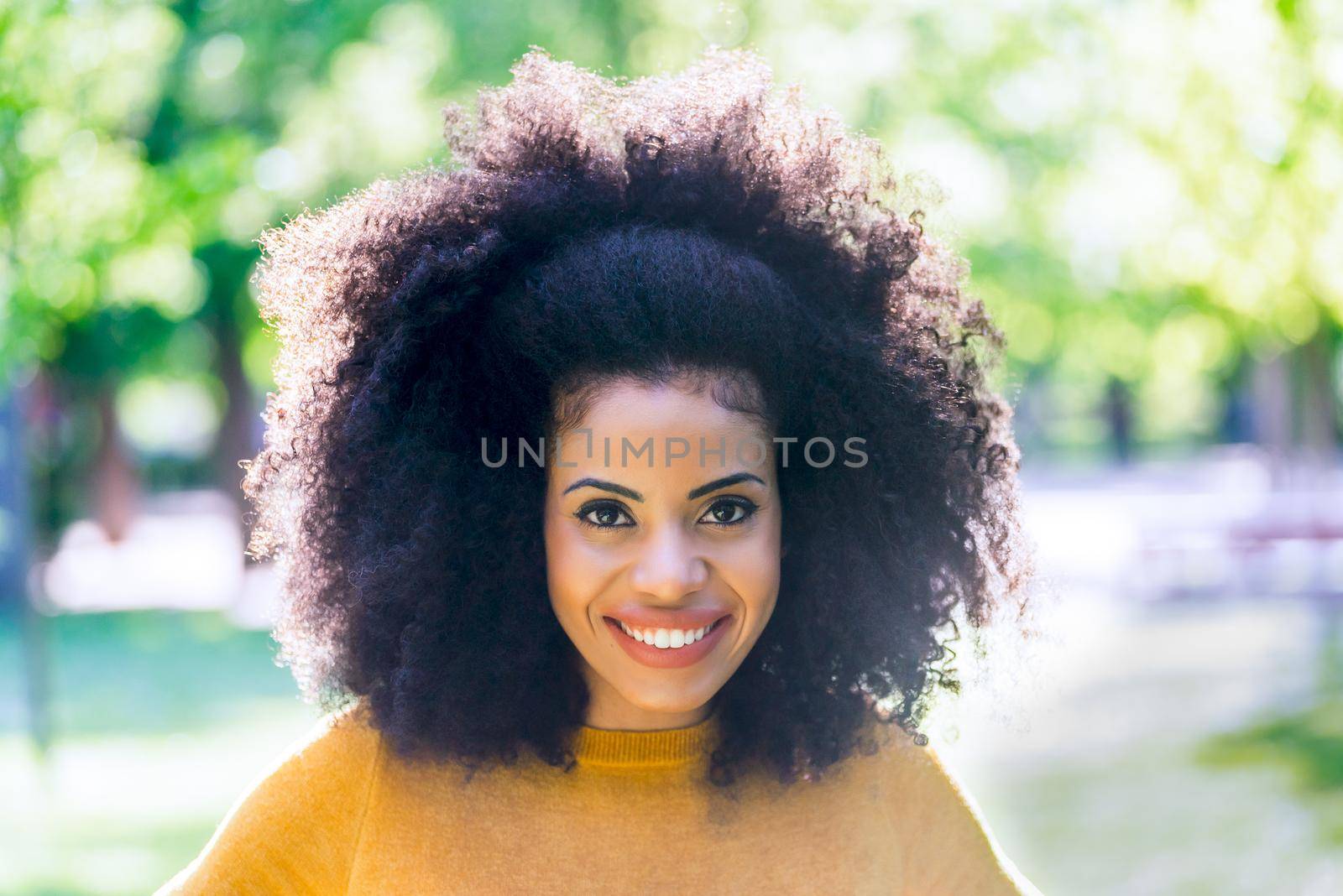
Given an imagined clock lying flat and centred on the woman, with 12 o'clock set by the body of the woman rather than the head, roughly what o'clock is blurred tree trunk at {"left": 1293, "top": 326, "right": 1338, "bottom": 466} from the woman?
The blurred tree trunk is roughly at 7 o'clock from the woman.

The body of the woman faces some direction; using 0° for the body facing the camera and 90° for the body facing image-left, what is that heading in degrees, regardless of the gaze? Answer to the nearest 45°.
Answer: approximately 0°

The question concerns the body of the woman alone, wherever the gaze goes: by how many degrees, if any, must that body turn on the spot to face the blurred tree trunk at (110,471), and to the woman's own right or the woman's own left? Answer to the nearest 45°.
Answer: approximately 180°

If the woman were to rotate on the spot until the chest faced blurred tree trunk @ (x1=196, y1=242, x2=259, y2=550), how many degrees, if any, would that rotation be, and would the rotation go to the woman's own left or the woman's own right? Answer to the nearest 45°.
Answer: approximately 180°
